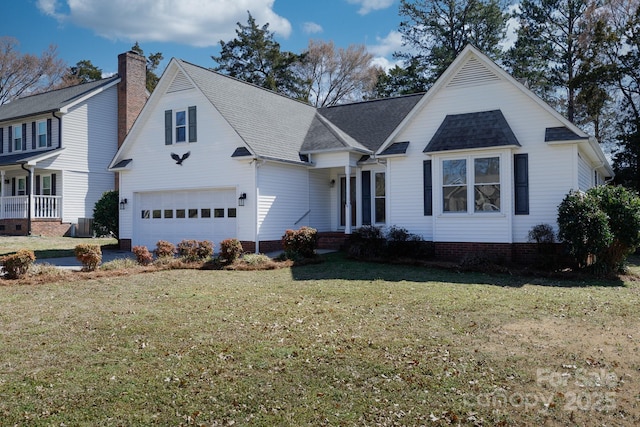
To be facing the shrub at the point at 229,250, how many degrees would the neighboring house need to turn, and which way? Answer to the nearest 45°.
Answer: approximately 45° to its left

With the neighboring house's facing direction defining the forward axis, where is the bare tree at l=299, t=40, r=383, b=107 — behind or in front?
behind

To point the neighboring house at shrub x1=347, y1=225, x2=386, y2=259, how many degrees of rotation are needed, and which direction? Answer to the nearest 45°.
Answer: approximately 90° to its left

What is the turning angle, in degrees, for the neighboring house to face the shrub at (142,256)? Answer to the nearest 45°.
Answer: approximately 45° to its left

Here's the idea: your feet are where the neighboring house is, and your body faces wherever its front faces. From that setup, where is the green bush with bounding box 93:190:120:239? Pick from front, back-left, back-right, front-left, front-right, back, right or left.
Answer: front-left

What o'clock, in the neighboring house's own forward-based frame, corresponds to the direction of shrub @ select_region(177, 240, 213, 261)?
The shrub is roughly at 10 o'clock from the neighboring house.

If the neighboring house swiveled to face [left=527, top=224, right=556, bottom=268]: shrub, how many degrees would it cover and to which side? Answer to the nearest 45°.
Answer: approximately 90° to its left

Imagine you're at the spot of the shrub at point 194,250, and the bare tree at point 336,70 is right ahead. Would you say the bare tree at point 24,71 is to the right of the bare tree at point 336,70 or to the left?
left

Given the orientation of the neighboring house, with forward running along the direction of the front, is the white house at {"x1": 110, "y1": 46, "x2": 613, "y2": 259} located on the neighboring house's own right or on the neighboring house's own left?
on the neighboring house's own left

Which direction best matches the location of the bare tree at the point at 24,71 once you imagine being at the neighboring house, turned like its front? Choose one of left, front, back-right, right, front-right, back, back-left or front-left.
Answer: back-right
